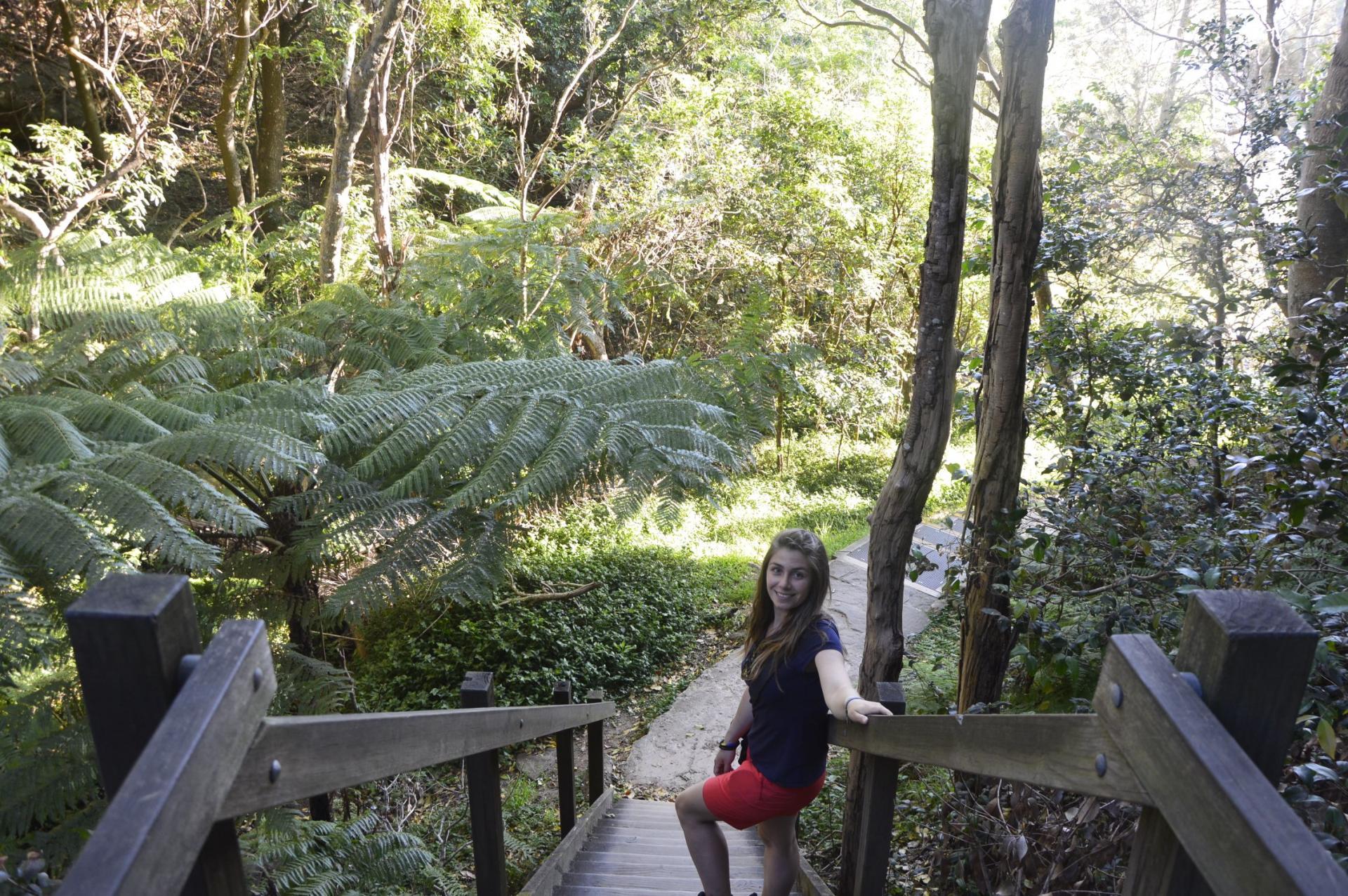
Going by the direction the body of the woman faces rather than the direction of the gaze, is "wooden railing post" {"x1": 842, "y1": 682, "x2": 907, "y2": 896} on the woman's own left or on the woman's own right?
on the woman's own left

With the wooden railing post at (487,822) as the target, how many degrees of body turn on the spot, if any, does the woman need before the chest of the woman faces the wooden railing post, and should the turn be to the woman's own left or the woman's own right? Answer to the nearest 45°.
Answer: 0° — they already face it

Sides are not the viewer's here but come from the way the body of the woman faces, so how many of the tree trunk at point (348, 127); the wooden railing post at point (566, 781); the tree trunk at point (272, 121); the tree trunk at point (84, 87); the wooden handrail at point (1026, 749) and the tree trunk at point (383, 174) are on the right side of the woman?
5

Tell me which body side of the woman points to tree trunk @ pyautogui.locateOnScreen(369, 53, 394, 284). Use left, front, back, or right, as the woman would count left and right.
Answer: right

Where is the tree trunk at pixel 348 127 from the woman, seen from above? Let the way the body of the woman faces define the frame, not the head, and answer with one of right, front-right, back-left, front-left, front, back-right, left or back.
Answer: right

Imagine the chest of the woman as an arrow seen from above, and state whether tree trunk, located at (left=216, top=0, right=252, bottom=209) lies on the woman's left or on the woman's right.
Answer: on the woman's right

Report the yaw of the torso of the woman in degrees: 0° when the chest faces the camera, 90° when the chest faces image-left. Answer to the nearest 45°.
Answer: approximately 45°

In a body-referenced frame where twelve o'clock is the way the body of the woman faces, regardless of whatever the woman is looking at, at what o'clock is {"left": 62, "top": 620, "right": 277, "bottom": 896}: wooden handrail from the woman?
The wooden handrail is roughly at 11 o'clock from the woman.

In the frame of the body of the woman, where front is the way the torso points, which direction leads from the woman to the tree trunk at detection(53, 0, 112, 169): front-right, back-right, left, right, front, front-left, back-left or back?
right

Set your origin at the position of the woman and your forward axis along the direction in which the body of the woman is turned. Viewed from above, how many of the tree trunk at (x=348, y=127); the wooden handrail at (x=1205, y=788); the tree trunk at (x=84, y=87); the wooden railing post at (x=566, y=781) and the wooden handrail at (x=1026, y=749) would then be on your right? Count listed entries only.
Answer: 3
